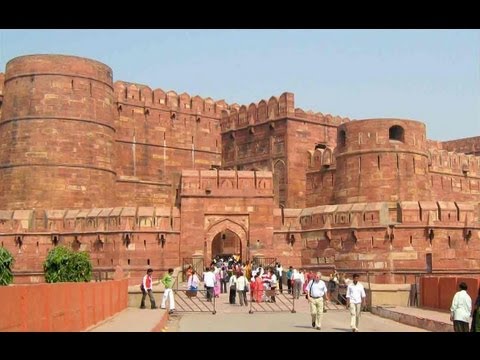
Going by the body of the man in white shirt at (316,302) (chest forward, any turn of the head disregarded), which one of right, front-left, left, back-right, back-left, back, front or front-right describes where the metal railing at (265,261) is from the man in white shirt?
back

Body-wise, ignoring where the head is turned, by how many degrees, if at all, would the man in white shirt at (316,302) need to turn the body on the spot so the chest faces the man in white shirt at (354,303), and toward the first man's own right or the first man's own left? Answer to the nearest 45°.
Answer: approximately 45° to the first man's own left

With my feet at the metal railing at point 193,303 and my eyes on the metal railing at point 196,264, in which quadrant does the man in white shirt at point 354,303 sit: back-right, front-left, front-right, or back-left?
back-right

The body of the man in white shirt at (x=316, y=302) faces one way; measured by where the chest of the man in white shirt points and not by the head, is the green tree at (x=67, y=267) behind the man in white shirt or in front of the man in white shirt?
behind

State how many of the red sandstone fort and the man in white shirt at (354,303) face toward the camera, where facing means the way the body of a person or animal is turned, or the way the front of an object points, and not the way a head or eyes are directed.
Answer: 2

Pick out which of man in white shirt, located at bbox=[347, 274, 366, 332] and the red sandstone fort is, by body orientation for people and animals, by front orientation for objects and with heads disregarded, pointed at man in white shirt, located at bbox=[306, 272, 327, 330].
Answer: the red sandstone fort

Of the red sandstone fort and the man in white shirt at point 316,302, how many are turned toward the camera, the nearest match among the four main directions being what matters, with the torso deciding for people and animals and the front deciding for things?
2

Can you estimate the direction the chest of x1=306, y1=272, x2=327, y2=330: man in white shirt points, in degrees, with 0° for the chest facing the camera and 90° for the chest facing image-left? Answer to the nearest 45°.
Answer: approximately 0°

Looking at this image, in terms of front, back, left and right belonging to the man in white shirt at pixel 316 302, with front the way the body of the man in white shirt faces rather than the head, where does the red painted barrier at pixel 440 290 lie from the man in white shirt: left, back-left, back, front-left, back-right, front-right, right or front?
back-left

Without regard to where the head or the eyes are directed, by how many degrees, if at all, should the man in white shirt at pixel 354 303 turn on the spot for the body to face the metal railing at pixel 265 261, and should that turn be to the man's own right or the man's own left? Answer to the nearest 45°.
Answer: approximately 180°

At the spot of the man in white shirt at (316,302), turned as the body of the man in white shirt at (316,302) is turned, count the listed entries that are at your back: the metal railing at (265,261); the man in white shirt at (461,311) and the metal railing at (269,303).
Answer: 2

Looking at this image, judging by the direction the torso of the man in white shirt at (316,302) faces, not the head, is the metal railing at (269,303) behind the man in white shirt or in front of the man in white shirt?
behind

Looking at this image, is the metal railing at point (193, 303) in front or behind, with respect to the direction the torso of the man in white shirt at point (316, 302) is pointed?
behind
